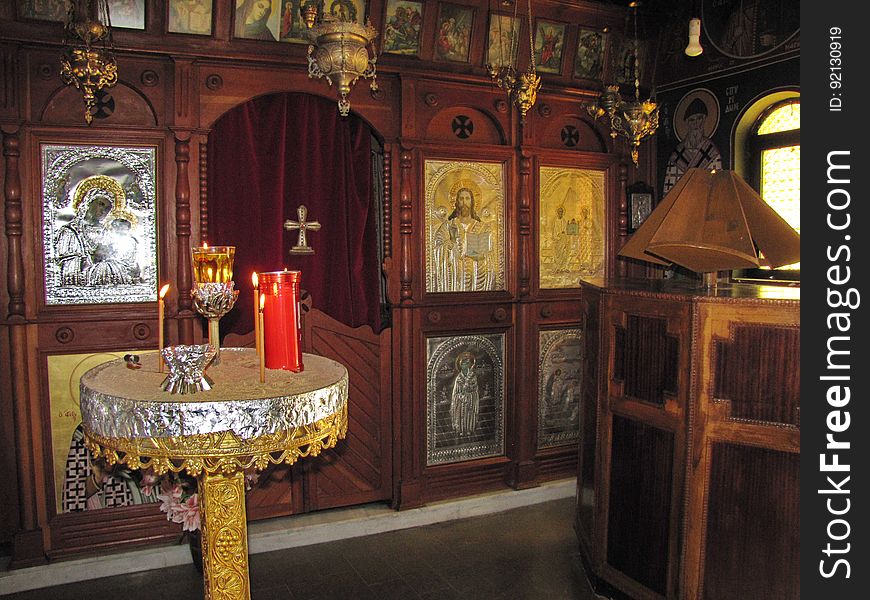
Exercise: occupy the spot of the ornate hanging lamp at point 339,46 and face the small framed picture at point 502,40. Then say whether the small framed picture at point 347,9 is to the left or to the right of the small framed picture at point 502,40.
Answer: left

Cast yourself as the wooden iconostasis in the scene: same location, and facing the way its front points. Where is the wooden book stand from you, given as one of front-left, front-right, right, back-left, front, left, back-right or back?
front

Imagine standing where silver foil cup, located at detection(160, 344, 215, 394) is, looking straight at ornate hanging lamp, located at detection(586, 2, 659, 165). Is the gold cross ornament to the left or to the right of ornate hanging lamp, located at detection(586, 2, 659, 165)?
left

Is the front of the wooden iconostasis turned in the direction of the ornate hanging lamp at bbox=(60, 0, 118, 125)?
no
